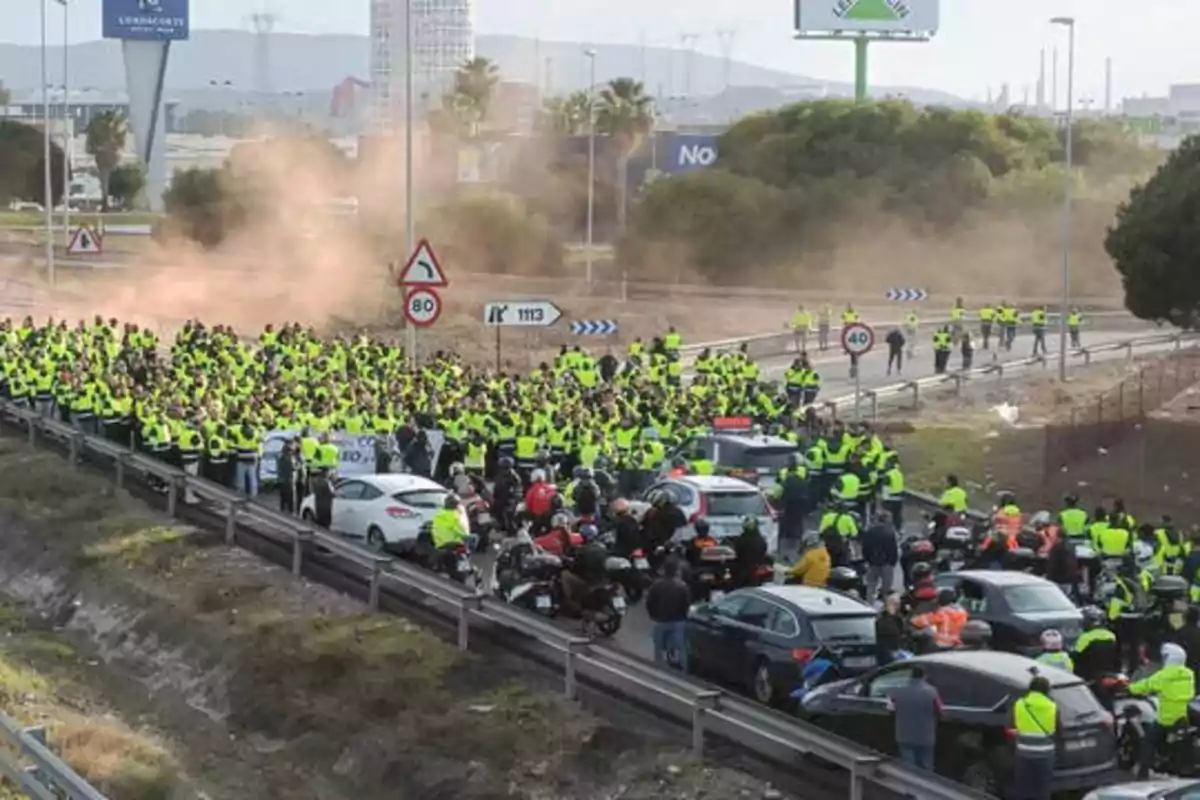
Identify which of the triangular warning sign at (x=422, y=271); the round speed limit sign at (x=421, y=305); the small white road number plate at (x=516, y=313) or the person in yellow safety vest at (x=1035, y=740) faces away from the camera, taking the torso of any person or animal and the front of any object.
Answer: the person in yellow safety vest

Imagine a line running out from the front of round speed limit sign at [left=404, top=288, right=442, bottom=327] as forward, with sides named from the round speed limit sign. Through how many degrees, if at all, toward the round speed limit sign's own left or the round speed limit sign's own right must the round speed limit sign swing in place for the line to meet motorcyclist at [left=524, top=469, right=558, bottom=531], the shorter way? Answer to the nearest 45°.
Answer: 0° — it already faces them

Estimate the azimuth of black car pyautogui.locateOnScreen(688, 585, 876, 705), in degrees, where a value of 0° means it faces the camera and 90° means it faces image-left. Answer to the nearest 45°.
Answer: approximately 135°

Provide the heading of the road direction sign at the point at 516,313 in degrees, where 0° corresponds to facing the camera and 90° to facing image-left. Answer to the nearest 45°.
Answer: approximately 0°

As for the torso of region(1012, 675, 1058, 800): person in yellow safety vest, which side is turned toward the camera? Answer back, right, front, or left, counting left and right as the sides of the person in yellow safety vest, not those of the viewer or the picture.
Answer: back

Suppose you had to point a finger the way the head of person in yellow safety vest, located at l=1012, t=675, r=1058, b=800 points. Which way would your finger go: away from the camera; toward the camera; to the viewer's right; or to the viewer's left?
away from the camera

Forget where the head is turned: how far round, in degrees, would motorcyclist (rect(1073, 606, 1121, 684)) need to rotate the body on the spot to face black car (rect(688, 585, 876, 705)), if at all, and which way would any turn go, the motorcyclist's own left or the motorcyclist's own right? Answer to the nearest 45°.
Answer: approximately 45° to the motorcyclist's own left

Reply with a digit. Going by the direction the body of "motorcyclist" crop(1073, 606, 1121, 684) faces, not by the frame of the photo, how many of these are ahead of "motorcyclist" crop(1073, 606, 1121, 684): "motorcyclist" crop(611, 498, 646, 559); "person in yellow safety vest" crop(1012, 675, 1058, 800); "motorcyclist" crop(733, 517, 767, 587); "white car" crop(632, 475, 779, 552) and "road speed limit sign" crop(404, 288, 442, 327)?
4

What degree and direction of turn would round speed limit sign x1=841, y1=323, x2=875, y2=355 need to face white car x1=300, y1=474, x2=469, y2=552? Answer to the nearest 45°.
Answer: approximately 45° to its right

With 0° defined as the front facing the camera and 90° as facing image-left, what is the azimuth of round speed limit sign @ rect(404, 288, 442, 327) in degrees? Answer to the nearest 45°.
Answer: approximately 0°

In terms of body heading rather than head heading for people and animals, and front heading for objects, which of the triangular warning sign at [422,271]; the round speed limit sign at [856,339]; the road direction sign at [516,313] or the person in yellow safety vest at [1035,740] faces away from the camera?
the person in yellow safety vest
